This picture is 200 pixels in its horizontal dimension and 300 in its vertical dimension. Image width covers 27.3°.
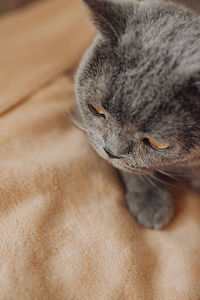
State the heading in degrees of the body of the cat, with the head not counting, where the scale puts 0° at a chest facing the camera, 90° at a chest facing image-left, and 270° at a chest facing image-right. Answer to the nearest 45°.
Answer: approximately 45°
